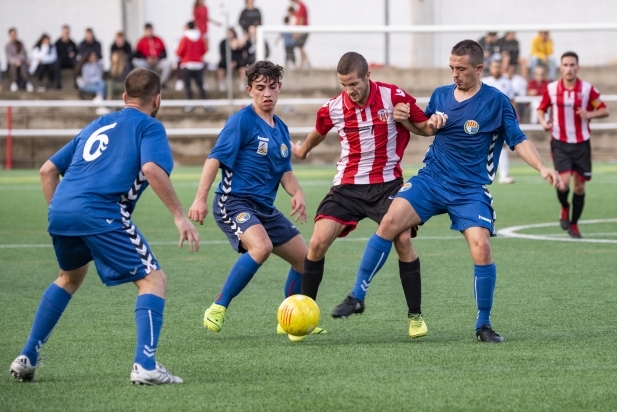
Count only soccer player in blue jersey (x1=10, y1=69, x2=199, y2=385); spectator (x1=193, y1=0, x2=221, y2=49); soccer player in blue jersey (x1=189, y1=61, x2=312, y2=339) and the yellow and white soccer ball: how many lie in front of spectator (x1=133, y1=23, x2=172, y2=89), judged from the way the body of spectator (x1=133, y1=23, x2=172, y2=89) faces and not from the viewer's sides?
3

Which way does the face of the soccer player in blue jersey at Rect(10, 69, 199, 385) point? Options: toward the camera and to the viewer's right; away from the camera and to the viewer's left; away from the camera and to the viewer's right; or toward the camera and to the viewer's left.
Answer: away from the camera and to the viewer's right

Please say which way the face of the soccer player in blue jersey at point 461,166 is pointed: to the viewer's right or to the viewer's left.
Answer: to the viewer's left

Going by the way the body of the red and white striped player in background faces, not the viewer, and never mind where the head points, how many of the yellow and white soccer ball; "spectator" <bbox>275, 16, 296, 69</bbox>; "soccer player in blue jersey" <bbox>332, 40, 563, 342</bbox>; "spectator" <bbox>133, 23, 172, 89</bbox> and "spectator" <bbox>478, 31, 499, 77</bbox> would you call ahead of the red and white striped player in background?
2

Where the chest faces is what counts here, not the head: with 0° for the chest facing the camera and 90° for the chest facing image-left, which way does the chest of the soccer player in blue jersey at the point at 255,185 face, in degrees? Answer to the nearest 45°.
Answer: approximately 315°

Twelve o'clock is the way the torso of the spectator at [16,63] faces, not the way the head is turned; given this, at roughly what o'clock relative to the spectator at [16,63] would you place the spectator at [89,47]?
the spectator at [89,47] is roughly at 10 o'clock from the spectator at [16,63].

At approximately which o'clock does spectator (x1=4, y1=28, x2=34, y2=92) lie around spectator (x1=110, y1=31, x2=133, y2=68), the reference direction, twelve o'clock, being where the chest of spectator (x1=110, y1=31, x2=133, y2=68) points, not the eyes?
spectator (x1=4, y1=28, x2=34, y2=92) is roughly at 4 o'clock from spectator (x1=110, y1=31, x2=133, y2=68).

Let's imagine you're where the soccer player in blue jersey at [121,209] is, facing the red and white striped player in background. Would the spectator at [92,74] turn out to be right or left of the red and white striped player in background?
left

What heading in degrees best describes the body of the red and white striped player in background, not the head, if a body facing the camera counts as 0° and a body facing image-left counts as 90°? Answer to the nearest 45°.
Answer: approximately 0°

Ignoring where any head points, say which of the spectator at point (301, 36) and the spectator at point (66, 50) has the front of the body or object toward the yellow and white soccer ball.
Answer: the spectator at point (66, 50)

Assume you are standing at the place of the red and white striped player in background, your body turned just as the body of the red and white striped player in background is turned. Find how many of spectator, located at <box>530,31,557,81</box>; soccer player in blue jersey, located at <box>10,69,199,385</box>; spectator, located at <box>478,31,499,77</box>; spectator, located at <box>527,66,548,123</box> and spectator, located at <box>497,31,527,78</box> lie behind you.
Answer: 4

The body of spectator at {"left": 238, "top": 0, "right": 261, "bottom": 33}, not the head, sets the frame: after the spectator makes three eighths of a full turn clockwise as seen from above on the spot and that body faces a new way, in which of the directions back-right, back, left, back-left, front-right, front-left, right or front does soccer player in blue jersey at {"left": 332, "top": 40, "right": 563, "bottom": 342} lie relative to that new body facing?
back-left
